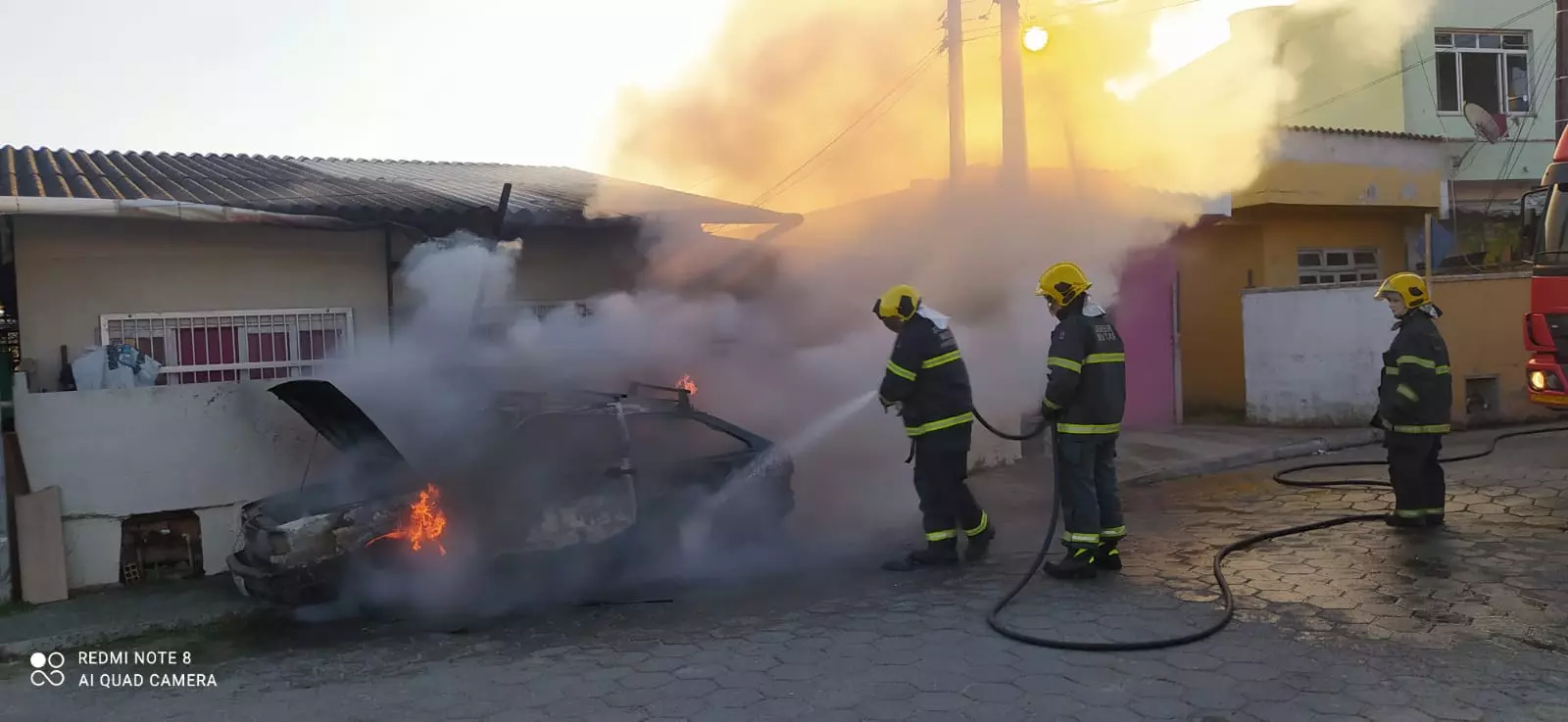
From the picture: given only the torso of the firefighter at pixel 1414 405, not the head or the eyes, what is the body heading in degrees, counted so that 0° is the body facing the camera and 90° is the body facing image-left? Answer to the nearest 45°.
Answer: approximately 90°

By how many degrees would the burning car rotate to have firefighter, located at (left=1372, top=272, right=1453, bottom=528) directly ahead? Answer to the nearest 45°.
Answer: approximately 135° to its left

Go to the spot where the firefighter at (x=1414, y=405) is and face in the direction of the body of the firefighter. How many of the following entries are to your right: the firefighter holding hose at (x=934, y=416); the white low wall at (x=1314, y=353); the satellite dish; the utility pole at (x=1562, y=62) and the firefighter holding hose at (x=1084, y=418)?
3

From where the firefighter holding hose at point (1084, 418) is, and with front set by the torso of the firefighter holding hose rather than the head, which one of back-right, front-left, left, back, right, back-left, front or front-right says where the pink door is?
front-right

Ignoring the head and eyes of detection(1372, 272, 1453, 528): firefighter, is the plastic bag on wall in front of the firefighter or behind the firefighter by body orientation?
in front

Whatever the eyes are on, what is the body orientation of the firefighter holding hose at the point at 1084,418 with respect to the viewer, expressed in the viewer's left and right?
facing away from the viewer and to the left of the viewer

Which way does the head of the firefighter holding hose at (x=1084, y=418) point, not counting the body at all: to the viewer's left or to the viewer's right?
to the viewer's left

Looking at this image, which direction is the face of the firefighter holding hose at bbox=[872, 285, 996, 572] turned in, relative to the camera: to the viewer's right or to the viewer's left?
to the viewer's left

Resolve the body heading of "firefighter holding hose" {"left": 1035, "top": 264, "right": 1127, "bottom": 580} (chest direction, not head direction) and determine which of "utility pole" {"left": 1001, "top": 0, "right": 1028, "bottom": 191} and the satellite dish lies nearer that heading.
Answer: the utility pole

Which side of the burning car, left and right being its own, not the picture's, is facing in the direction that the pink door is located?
back

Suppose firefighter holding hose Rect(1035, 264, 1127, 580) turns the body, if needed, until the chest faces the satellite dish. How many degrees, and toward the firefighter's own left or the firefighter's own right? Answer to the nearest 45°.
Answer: approximately 90° to the firefighter's own right
